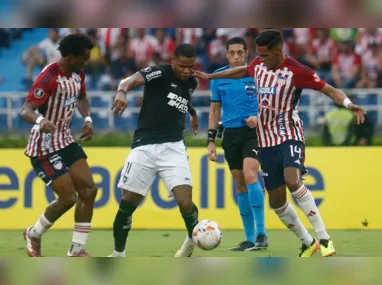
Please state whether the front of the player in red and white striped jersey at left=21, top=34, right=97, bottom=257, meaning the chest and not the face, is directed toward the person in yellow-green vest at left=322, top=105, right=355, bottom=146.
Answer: no

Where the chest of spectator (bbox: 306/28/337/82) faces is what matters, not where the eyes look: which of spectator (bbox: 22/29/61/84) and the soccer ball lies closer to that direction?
the soccer ball

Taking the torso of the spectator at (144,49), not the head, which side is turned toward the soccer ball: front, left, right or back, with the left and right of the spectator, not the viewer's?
front

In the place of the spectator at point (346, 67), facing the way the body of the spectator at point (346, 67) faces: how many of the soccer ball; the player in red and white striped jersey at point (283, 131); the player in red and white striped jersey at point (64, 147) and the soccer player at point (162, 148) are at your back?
0

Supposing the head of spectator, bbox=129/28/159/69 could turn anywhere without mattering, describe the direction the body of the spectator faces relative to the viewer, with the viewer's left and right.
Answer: facing the viewer

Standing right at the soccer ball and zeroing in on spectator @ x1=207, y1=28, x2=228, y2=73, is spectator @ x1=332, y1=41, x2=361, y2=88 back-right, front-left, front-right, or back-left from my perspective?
front-right

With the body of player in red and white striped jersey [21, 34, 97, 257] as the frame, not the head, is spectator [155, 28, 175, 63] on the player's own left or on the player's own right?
on the player's own left

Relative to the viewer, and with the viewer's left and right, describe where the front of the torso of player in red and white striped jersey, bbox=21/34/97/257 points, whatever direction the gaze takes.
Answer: facing the viewer and to the right of the viewer

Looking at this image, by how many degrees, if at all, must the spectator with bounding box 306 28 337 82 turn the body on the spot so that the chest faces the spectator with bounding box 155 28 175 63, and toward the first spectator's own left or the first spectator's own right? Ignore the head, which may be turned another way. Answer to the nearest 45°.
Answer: approximately 90° to the first spectator's own right

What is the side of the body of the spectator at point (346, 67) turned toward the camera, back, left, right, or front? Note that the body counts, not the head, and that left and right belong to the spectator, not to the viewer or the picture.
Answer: front

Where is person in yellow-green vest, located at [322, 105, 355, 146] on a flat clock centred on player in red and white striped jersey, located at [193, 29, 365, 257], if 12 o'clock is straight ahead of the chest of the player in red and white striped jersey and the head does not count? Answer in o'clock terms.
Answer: The person in yellow-green vest is roughly at 5 o'clock from the player in red and white striped jersey.

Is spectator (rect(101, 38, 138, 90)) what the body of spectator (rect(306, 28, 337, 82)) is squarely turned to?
no

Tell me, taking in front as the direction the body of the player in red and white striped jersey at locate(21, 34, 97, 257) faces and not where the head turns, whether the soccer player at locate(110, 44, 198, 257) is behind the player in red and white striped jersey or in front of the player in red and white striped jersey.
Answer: in front

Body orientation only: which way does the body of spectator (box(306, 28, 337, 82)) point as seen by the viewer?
toward the camera

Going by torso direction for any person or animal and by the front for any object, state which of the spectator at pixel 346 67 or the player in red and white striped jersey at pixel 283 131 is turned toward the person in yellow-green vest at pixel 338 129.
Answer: the spectator at pixel 346 67

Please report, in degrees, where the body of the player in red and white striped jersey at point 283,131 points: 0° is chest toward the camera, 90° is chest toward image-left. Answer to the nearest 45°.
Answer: approximately 45°

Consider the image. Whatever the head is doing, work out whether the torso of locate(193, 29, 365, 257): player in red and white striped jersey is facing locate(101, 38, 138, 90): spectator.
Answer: no

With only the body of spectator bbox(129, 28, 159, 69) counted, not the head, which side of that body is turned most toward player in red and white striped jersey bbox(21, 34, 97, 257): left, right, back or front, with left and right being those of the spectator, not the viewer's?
front

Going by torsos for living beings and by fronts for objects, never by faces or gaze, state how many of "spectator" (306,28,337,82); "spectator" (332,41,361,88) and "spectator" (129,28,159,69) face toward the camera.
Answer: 3

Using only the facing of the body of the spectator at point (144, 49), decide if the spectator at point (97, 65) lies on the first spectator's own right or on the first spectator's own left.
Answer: on the first spectator's own right
